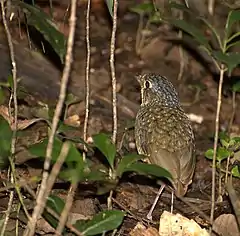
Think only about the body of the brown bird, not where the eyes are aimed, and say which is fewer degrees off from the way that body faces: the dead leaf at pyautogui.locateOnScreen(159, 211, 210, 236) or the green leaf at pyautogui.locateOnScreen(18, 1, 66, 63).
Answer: the green leaf

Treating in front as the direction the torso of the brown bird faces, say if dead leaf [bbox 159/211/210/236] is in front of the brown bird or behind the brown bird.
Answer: behind
